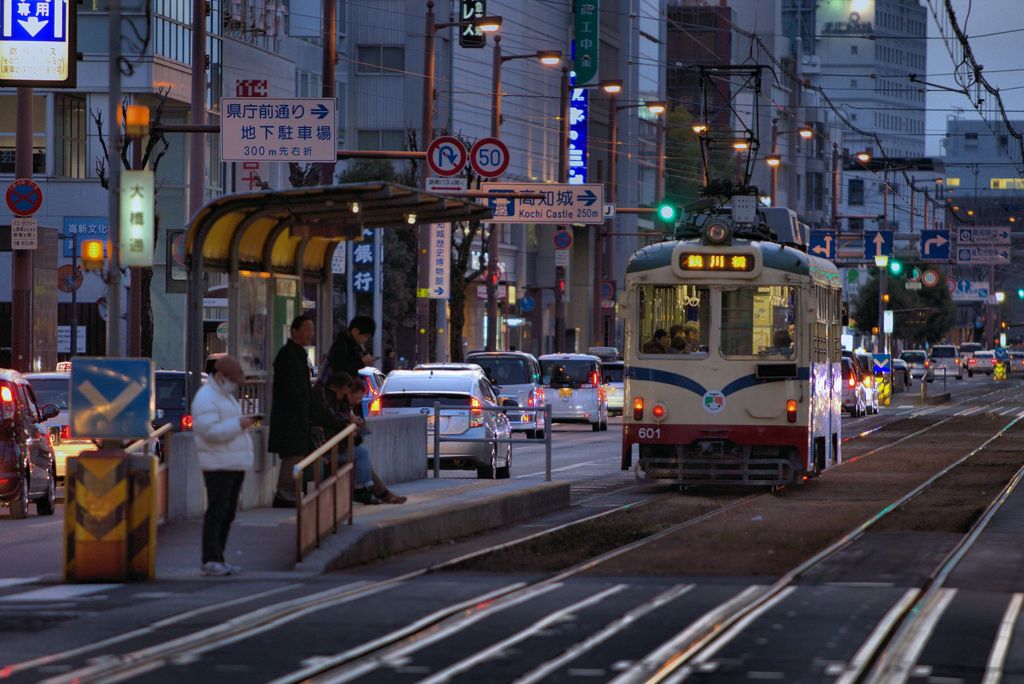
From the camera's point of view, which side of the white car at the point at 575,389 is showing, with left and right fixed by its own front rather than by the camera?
back

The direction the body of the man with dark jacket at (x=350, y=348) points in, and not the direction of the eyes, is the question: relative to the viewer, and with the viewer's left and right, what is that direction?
facing to the right of the viewer

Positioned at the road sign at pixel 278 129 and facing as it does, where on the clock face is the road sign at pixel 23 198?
the road sign at pixel 23 198 is roughly at 4 o'clock from the road sign at pixel 278 129.

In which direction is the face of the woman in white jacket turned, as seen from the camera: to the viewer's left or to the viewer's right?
to the viewer's right

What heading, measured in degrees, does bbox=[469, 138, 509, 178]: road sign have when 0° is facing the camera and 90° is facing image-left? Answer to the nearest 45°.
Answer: approximately 0°

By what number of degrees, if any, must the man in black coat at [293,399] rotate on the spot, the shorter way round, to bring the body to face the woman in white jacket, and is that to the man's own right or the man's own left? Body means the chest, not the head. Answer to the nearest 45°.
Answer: approximately 90° to the man's own right

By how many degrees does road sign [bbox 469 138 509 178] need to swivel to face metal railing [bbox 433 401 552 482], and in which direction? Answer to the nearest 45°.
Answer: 0° — it already faces it

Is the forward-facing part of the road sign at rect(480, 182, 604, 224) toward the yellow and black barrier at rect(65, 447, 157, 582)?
yes

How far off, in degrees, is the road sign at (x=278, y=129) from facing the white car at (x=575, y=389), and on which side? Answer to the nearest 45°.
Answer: approximately 135° to its left

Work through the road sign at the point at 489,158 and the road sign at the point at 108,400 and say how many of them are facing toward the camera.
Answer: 2

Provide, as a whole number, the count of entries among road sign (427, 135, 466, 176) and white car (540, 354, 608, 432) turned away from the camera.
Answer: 1
